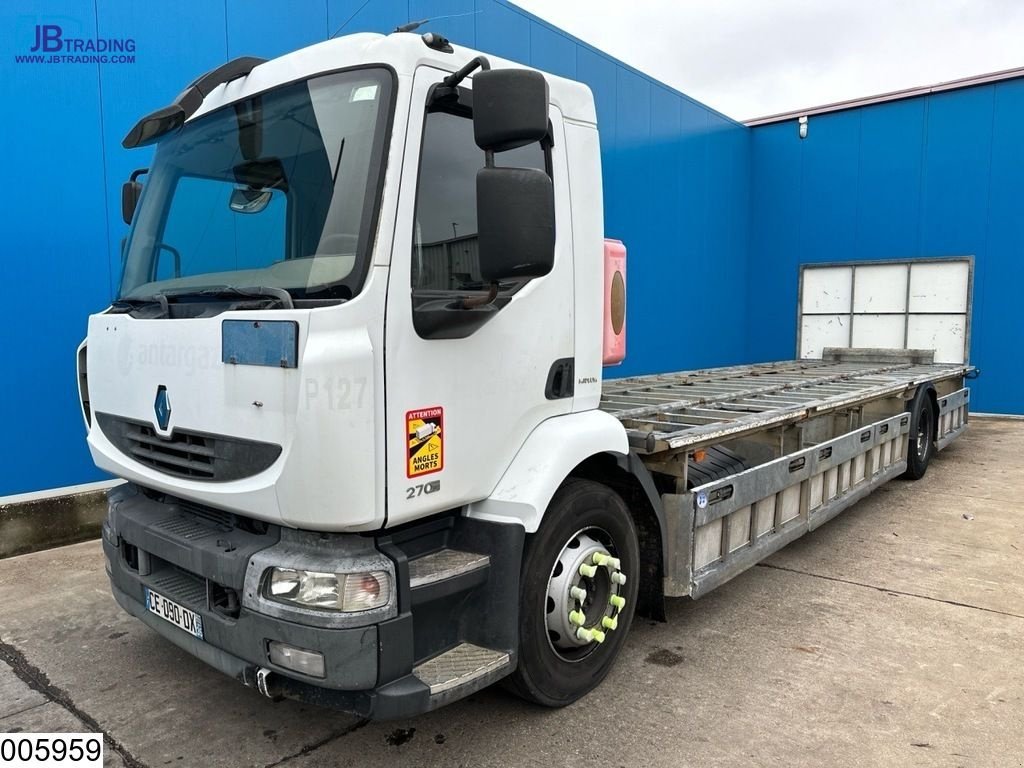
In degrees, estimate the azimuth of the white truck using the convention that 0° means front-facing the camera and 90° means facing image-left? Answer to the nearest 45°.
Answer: approximately 45°
